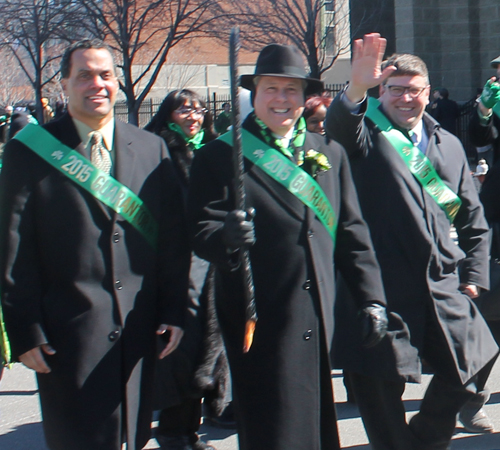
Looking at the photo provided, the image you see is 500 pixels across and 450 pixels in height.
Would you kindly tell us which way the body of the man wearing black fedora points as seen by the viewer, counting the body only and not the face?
toward the camera

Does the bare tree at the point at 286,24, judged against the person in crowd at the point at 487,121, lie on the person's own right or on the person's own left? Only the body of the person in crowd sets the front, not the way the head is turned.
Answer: on the person's own right

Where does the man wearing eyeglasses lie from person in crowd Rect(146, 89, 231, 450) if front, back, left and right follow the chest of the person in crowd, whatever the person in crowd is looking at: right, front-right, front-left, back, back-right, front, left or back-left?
front

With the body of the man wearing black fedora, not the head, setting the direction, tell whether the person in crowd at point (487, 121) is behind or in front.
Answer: behind

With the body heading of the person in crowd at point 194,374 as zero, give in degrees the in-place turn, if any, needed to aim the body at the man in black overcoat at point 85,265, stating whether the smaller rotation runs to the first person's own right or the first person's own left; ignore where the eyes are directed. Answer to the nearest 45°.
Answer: approximately 45° to the first person's own right

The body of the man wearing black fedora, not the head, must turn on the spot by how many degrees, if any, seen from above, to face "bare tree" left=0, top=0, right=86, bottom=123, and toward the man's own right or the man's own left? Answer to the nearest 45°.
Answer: approximately 180°

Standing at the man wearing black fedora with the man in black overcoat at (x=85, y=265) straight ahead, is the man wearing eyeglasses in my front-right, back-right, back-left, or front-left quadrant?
back-right

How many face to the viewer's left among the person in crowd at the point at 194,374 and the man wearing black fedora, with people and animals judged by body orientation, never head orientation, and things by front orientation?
0

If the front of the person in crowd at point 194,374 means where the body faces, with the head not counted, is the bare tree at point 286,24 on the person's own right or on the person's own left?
on the person's own left

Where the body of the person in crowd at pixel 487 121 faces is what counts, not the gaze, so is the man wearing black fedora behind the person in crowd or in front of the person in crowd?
in front

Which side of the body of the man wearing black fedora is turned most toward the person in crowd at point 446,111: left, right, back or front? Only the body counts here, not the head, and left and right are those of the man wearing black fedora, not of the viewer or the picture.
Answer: back

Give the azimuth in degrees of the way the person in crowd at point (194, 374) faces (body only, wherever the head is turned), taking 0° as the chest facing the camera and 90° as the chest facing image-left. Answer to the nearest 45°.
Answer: approximately 315°

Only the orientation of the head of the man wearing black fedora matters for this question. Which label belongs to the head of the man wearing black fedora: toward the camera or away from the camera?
toward the camera

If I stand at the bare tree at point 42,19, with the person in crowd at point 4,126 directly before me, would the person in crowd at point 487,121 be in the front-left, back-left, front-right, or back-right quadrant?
front-left
